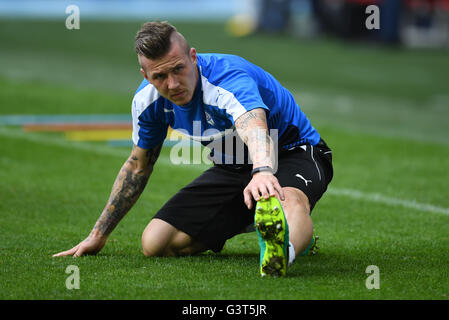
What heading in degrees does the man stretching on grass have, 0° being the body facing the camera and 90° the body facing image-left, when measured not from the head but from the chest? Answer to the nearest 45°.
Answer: approximately 45°
